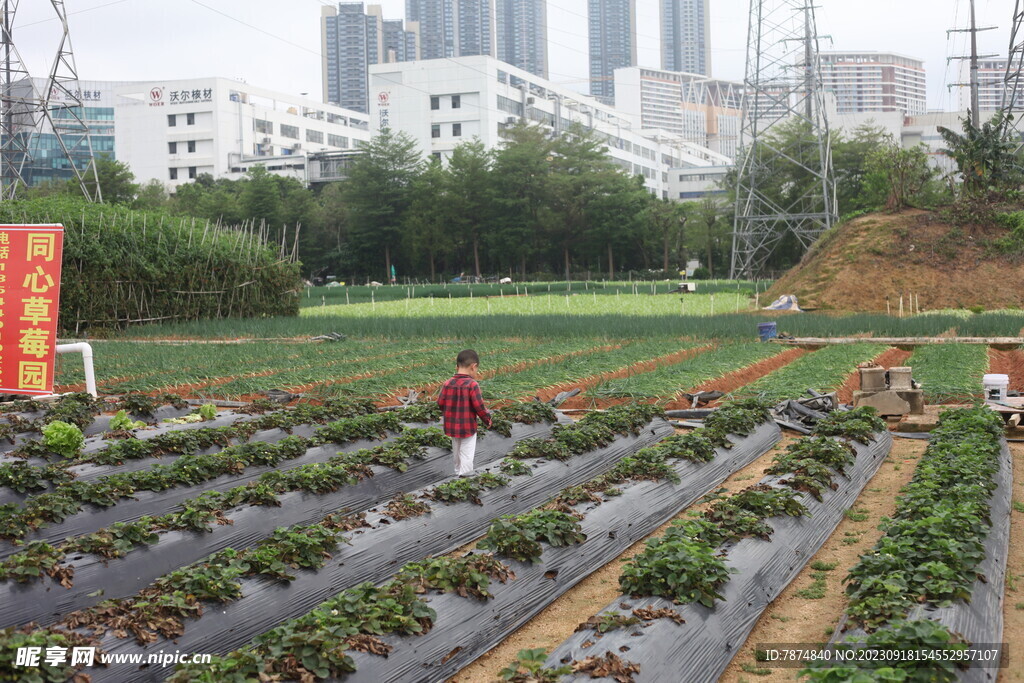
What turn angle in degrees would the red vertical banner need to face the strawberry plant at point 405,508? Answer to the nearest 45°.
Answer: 0° — it already faces it

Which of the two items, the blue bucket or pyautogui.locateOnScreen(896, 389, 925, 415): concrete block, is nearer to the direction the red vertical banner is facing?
the concrete block

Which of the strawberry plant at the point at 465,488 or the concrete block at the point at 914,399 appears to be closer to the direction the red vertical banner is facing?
the strawberry plant

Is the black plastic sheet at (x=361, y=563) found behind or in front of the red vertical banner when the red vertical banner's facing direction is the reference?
in front

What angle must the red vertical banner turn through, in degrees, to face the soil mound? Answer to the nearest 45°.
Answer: approximately 135° to its left

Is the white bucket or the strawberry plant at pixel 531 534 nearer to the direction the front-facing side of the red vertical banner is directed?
the strawberry plant

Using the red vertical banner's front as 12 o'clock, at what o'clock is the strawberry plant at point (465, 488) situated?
The strawberry plant is roughly at 11 o'clock from the red vertical banner.

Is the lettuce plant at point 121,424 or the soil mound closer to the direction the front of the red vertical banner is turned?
the lettuce plant

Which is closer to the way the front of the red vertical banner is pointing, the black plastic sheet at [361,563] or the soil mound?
the black plastic sheet

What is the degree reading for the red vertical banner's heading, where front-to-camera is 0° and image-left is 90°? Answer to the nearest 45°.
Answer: approximately 0°

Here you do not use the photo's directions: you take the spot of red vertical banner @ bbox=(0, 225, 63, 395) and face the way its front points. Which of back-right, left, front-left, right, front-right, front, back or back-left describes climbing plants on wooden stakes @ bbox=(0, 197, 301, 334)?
back

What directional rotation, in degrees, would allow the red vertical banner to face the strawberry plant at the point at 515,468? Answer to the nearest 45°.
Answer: approximately 45° to its left

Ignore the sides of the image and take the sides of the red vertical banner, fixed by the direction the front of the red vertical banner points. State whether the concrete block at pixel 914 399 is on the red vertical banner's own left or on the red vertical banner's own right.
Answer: on the red vertical banner's own left

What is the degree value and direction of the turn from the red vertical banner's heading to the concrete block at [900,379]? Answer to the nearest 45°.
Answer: approximately 90° to its left

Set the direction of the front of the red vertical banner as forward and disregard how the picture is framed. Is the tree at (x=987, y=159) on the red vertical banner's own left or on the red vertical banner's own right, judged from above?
on the red vertical banner's own left

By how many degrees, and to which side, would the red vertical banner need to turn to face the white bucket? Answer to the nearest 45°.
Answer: approximately 90° to its left

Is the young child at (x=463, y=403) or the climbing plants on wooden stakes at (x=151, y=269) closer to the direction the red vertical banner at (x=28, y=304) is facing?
the young child
